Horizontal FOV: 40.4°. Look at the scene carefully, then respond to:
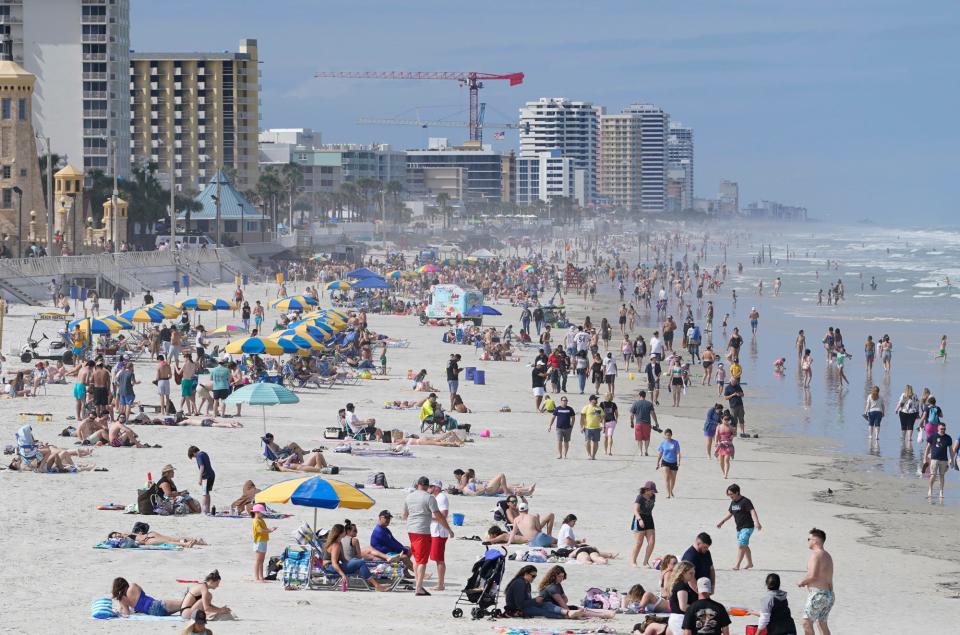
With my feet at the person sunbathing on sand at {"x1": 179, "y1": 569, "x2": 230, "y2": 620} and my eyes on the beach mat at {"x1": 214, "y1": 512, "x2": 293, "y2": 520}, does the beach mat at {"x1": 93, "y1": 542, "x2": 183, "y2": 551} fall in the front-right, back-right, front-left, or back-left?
front-left

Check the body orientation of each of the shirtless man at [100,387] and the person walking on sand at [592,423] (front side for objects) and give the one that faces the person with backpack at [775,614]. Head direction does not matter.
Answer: the person walking on sand

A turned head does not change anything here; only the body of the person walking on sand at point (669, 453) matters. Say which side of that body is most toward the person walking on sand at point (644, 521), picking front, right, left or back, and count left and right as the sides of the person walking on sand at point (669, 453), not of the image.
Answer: front

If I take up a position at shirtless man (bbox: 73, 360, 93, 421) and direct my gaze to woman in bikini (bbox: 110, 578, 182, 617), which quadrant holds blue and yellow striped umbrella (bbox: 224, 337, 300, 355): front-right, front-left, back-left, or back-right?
back-left

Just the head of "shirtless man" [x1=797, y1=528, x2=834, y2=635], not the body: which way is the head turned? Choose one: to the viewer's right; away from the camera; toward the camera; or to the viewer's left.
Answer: to the viewer's left

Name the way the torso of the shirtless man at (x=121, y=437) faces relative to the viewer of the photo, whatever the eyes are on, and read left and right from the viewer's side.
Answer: facing to the right of the viewer

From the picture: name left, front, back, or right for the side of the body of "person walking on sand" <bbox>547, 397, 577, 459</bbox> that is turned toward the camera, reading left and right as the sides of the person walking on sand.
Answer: front
